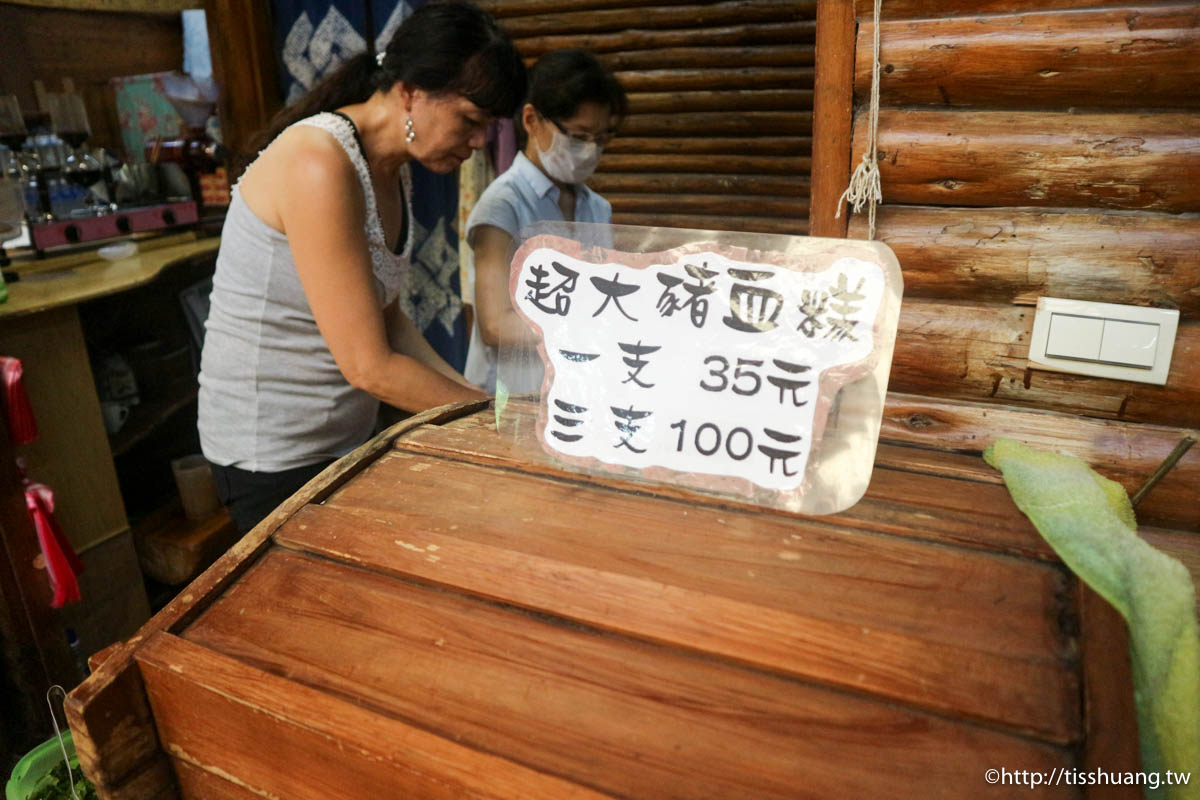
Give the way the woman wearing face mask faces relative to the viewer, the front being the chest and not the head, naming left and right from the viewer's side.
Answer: facing the viewer and to the right of the viewer

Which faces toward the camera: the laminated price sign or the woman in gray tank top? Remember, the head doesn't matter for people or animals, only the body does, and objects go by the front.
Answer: the laminated price sign

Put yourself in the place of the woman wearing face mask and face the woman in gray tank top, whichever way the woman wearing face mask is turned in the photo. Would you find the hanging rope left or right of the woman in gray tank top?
left

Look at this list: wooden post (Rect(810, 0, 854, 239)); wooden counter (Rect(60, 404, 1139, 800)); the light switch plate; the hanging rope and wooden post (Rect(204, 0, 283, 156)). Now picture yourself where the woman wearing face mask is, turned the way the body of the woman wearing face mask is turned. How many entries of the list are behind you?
1

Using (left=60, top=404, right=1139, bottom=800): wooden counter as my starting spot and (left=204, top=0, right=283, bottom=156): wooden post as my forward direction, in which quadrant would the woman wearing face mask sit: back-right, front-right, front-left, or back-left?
front-right

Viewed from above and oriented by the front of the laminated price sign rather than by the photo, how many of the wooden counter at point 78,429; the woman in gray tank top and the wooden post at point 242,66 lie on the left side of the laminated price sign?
0

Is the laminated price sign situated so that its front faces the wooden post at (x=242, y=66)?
no

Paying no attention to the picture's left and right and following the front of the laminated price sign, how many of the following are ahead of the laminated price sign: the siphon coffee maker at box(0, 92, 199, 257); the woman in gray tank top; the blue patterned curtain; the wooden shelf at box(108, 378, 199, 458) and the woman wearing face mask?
0

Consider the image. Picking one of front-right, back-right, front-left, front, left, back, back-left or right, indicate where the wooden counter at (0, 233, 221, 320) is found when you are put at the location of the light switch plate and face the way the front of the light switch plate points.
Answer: right

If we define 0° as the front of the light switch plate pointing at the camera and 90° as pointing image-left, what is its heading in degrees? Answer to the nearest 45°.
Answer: approximately 0°

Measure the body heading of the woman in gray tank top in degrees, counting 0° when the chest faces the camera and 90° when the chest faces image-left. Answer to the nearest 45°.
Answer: approximately 270°

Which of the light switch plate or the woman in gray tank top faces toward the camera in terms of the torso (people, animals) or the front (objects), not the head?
the light switch plate
